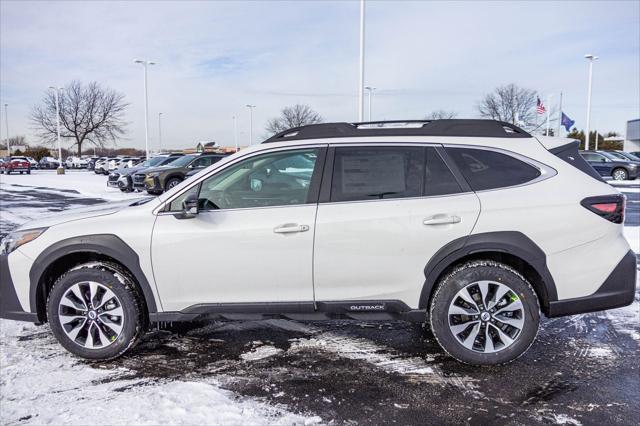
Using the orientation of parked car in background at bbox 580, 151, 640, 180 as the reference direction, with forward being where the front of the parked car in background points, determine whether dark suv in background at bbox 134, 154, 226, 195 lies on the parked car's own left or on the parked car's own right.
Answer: on the parked car's own right

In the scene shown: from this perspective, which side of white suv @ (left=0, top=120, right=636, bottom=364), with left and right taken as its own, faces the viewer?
left

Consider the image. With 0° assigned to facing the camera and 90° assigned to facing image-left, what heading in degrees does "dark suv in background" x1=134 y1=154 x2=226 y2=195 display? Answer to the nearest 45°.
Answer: approximately 45°

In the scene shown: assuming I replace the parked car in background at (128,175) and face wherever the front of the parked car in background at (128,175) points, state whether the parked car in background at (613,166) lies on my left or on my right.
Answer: on my left

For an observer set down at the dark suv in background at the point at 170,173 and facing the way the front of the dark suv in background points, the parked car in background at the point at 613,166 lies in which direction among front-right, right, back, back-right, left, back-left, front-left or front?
back-left

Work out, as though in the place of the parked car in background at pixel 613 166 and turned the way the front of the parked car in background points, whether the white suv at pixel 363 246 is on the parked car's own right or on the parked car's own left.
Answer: on the parked car's own right
